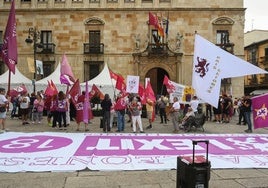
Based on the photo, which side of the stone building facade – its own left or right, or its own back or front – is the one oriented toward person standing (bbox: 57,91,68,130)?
front

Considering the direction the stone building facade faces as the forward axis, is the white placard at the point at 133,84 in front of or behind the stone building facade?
in front

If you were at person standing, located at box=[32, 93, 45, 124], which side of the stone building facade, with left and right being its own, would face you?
front

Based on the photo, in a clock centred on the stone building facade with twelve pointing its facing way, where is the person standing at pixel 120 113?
The person standing is roughly at 12 o'clock from the stone building facade.

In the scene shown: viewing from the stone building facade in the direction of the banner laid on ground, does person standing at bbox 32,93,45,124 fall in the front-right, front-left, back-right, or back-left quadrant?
front-right

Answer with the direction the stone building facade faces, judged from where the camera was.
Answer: facing the viewer

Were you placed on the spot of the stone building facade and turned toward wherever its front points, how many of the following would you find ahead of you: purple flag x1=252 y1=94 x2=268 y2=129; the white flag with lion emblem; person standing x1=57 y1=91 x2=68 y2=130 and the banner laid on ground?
4

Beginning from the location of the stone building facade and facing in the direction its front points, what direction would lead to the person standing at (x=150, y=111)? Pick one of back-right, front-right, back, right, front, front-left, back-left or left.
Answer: front

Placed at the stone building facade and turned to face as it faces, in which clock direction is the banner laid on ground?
The banner laid on ground is roughly at 12 o'clock from the stone building facade.
